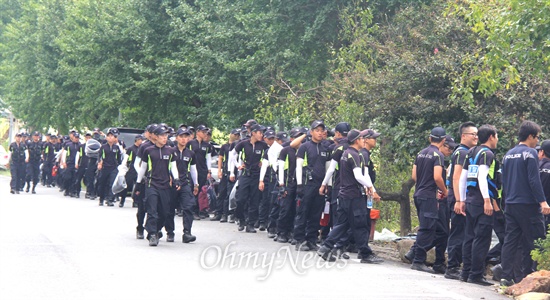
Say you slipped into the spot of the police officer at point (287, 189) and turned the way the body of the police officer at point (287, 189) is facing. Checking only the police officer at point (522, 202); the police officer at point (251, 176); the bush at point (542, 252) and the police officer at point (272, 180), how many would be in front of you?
2

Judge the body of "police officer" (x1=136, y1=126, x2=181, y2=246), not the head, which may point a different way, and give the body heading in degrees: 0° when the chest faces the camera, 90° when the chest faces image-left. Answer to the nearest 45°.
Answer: approximately 0°

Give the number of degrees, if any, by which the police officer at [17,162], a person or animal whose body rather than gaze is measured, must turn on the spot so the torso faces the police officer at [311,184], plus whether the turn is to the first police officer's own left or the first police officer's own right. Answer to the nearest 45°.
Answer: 0° — they already face them

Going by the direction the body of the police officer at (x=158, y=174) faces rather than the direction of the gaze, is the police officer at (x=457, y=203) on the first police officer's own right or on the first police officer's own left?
on the first police officer's own left

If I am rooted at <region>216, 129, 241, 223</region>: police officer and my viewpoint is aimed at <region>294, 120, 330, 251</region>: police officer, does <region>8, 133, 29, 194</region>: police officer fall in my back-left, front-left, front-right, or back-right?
back-right
